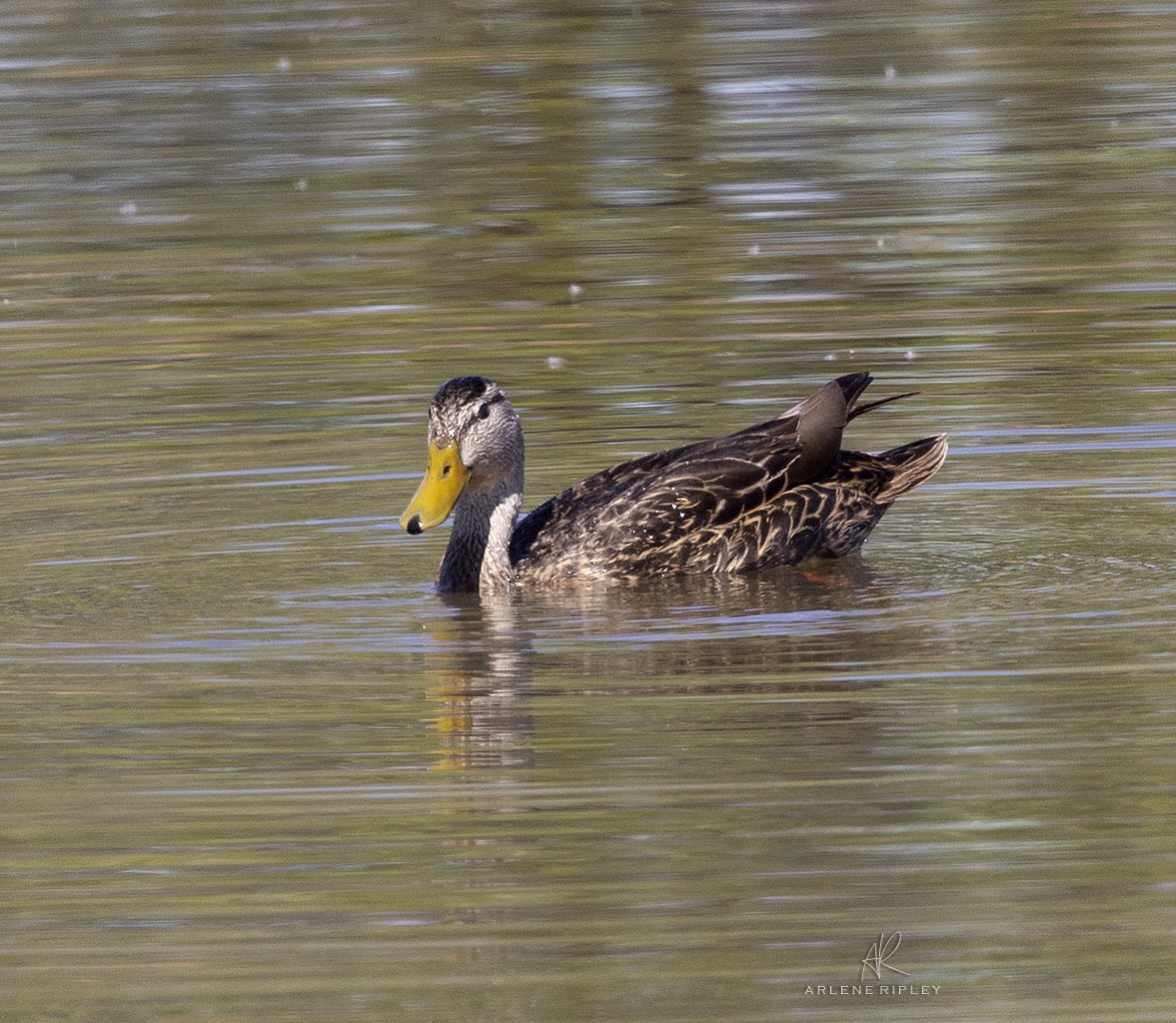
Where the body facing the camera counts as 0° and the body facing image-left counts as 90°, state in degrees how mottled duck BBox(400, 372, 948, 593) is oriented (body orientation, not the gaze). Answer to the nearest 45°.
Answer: approximately 90°
